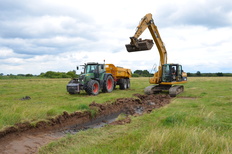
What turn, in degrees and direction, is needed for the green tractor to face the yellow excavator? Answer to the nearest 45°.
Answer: approximately 135° to its left

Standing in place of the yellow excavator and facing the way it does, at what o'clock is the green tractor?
The green tractor is roughly at 1 o'clock from the yellow excavator.

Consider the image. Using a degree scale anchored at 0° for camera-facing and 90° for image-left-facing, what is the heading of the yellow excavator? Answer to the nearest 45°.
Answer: approximately 45°
